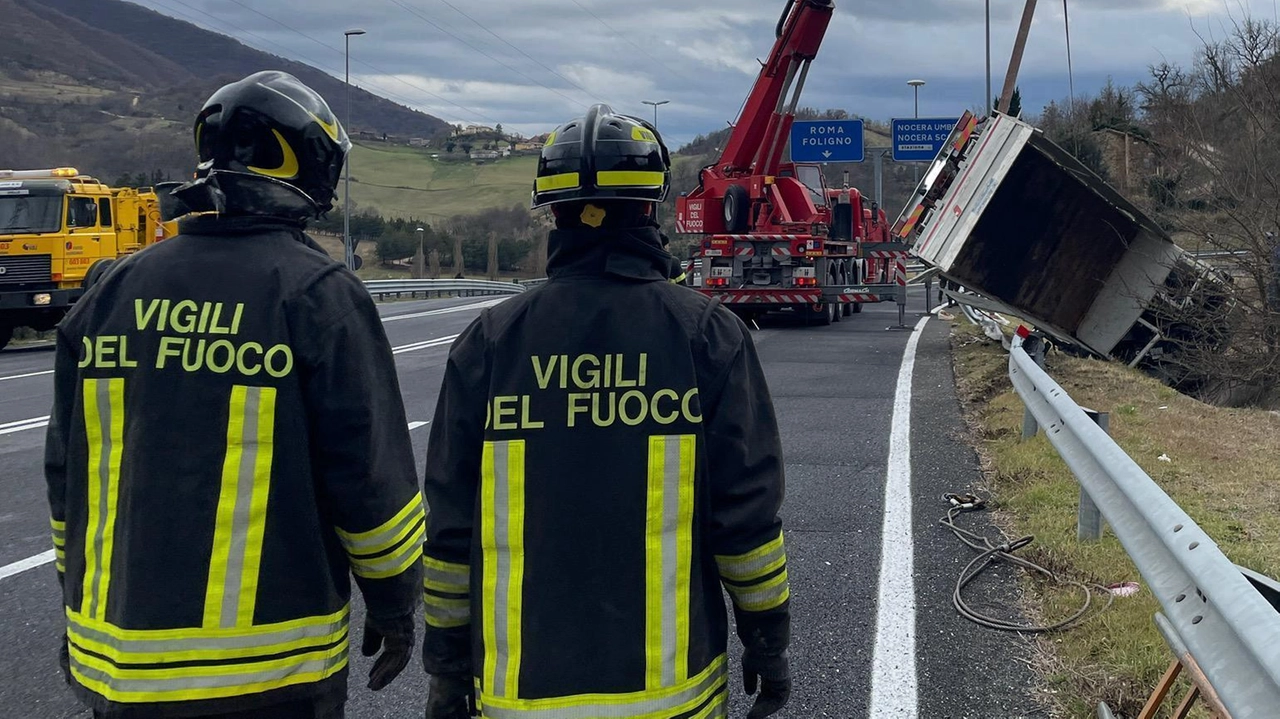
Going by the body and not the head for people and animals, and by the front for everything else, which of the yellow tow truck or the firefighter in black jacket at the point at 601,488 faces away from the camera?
the firefighter in black jacket

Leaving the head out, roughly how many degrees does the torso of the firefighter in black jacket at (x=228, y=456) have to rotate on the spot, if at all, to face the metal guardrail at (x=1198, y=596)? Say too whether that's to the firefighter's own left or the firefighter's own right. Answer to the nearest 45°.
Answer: approximately 45° to the firefighter's own right

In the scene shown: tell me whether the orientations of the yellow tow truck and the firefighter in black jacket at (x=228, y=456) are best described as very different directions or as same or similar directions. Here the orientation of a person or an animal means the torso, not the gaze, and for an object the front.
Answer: very different directions

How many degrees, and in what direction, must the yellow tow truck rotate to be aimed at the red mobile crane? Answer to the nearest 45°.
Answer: approximately 90° to its left

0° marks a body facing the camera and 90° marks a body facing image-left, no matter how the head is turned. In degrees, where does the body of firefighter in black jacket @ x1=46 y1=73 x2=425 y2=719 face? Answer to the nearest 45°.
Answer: approximately 225°

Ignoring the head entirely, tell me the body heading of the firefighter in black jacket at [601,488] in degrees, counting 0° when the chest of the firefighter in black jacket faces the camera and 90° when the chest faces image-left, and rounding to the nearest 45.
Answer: approximately 180°

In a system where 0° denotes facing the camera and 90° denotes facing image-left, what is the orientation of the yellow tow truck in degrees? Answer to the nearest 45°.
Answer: approximately 45°

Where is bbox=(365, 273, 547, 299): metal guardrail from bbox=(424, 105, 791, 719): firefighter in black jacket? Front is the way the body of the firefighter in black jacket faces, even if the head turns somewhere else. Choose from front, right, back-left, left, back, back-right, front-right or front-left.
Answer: front

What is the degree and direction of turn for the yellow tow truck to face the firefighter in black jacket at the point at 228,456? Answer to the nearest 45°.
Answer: approximately 45° to its left

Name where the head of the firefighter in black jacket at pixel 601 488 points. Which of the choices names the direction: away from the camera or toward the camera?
away from the camera

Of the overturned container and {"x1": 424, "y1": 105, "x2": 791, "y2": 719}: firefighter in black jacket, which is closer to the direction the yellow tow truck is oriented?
the firefighter in black jacket

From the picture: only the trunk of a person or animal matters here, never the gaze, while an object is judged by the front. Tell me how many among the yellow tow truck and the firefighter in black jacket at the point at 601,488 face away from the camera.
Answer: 1

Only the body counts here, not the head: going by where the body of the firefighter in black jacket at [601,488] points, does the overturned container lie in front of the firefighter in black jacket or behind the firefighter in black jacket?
in front

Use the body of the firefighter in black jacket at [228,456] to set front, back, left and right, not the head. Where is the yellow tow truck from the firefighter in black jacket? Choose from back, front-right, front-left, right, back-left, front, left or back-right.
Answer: front-left

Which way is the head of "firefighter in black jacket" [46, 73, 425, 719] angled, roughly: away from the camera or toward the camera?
away from the camera

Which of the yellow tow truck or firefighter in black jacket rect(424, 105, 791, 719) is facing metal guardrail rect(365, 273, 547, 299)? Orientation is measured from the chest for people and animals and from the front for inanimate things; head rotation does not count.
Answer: the firefighter in black jacket

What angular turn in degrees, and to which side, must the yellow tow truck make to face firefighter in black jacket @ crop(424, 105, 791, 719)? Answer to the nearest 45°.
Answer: approximately 45° to its left

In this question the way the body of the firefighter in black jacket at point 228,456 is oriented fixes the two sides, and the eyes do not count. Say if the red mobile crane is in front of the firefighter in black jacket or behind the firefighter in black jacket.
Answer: in front
